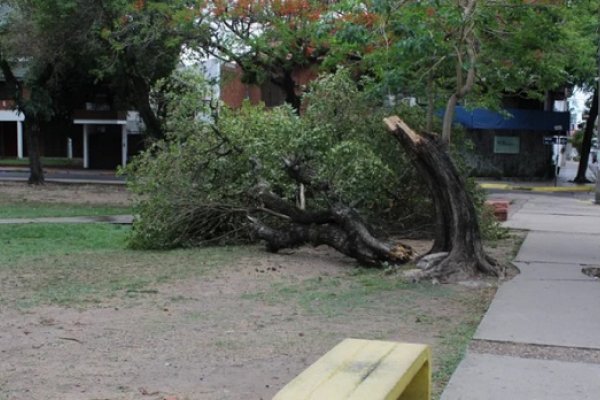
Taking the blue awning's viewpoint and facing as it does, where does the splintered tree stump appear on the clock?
The splintered tree stump is roughly at 12 o'clock from the blue awning.

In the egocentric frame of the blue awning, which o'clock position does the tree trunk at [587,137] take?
The tree trunk is roughly at 9 o'clock from the blue awning.

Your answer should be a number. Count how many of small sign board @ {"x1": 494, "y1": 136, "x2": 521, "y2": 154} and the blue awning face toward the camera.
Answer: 2

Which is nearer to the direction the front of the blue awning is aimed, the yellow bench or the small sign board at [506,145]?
the yellow bench

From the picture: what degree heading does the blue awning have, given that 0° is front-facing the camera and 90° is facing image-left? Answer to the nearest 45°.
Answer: approximately 0°
